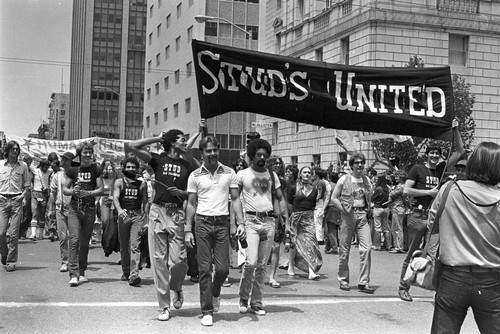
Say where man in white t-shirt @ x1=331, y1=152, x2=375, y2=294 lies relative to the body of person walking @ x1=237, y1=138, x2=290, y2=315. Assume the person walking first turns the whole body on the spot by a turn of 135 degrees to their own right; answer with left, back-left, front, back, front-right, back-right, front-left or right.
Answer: right

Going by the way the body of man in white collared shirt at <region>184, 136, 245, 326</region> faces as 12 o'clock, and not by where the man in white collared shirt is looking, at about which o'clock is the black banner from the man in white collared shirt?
The black banner is roughly at 8 o'clock from the man in white collared shirt.

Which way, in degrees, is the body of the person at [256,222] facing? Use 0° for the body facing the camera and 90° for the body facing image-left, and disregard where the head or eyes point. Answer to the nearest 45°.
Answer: approximately 0°

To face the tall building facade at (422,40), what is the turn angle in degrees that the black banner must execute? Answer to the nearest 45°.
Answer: approximately 180°

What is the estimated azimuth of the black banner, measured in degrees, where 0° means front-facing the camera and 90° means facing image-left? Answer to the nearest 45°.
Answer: approximately 0°

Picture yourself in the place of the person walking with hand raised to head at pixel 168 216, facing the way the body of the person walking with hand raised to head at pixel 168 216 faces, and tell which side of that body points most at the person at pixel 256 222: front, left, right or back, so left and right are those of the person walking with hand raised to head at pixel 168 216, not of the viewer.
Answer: left

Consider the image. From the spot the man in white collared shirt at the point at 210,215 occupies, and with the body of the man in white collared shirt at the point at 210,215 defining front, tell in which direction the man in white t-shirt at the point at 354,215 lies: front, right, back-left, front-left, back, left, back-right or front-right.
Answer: back-left

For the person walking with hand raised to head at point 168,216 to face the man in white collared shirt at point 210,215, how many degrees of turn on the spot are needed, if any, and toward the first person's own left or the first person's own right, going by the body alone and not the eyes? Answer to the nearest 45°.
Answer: approximately 45° to the first person's own left
